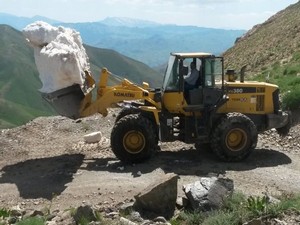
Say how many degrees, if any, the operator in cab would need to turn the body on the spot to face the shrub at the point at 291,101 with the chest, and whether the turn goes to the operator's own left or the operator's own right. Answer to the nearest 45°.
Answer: approximately 135° to the operator's own right

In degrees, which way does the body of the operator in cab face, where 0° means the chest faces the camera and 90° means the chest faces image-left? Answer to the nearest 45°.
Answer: approximately 90°

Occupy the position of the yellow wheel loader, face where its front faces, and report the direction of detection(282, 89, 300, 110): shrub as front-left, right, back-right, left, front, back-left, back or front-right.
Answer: back-right

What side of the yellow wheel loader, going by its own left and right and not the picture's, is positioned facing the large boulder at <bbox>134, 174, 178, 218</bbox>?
left

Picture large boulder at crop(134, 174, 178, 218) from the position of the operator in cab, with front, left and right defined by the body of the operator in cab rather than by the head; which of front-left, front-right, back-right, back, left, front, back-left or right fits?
left

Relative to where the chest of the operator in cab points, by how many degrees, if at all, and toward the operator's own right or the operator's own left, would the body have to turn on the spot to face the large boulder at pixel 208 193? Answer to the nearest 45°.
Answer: approximately 90° to the operator's own left

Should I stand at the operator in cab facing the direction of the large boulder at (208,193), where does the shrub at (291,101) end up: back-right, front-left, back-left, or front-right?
back-left

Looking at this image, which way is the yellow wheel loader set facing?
to the viewer's left

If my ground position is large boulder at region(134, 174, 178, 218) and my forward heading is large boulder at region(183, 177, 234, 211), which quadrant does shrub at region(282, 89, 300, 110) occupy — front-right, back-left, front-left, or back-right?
front-left

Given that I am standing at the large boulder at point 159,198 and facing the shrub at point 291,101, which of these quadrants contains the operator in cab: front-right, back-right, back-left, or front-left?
front-left
